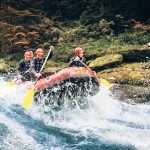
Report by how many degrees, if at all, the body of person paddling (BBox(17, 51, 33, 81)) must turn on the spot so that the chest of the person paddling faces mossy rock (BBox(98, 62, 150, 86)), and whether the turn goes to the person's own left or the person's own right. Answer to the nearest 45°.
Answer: approximately 45° to the person's own left

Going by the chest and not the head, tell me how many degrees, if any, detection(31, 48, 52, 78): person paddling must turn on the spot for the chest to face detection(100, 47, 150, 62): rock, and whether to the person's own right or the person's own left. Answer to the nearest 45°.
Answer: approximately 90° to the person's own left

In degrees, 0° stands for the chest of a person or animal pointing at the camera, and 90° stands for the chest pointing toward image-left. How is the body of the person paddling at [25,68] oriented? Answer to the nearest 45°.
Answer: approximately 315°

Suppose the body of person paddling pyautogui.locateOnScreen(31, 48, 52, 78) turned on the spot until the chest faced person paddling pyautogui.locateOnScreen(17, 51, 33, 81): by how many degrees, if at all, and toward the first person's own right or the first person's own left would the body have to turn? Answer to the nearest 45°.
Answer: approximately 135° to the first person's own right

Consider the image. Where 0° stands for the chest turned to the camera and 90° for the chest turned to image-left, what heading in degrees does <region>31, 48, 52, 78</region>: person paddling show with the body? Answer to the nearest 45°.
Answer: approximately 315°
